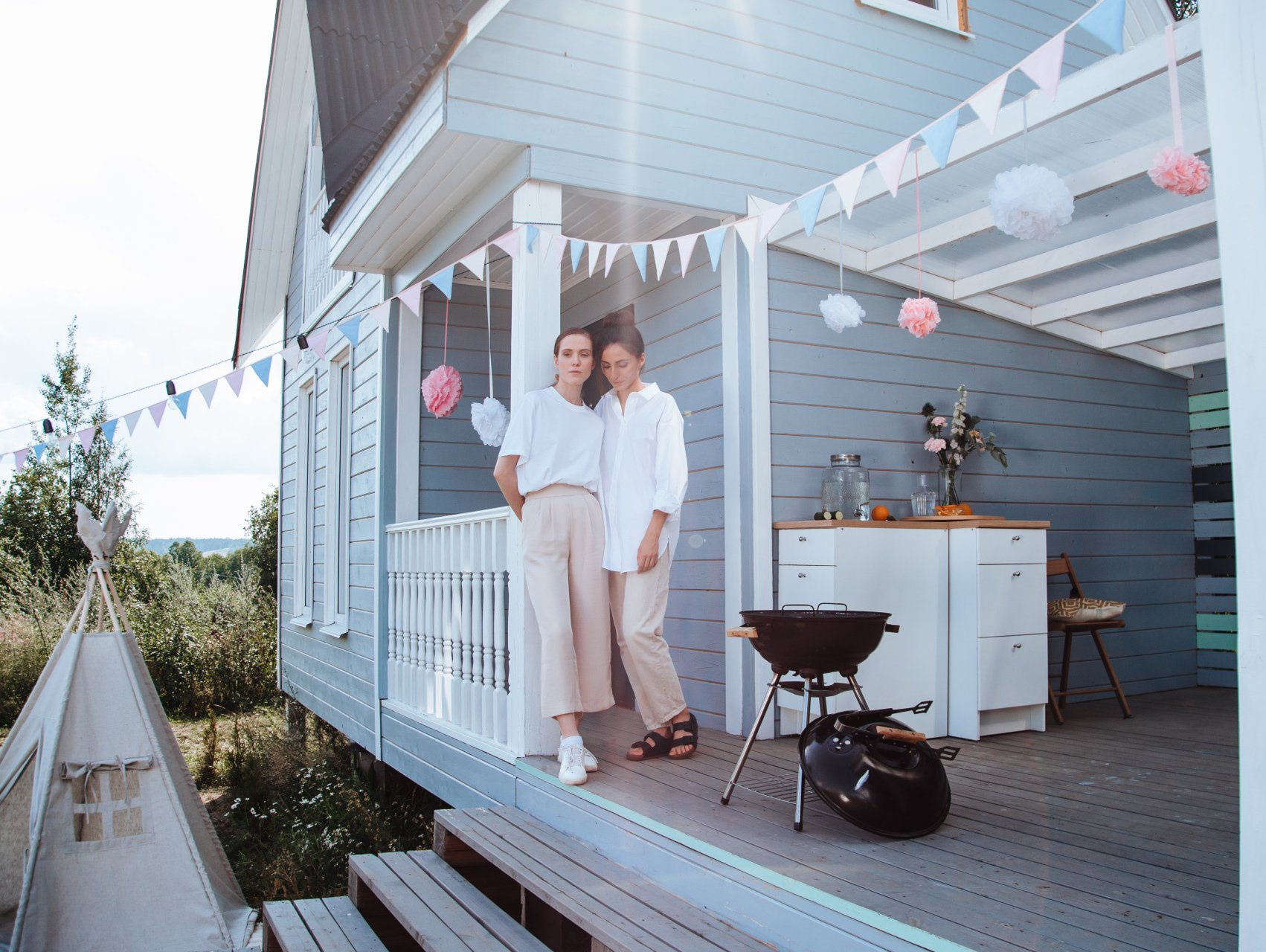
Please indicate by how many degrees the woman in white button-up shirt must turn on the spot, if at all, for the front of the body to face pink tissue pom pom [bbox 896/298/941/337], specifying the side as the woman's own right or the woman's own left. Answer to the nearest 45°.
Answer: approximately 135° to the woman's own left

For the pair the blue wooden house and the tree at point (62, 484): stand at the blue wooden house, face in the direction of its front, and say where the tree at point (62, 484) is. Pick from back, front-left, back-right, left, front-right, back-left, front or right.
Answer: right

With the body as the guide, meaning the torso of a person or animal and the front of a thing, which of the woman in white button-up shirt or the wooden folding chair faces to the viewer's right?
the wooden folding chair

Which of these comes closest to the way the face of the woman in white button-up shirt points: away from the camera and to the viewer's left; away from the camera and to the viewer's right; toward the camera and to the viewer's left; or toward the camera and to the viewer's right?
toward the camera and to the viewer's left

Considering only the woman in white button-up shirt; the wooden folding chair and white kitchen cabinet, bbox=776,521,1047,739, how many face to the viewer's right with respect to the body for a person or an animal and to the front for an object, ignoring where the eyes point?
1

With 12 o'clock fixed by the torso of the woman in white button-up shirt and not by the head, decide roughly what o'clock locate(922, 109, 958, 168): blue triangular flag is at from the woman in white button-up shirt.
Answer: The blue triangular flag is roughly at 9 o'clock from the woman in white button-up shirt.

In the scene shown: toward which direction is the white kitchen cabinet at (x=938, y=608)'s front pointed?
toward the camera

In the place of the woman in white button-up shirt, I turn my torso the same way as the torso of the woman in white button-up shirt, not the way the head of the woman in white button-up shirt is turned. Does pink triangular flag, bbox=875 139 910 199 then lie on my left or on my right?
on my left

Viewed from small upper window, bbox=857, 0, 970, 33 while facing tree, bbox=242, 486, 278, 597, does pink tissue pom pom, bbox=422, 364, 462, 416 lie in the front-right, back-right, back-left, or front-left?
front-left

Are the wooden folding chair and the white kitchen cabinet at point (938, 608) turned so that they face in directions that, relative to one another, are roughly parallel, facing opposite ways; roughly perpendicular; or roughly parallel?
roughly perpendicular

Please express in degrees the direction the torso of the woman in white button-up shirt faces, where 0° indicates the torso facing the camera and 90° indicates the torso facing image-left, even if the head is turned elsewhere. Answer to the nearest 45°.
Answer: approximately 45°

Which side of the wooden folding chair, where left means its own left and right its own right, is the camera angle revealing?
right

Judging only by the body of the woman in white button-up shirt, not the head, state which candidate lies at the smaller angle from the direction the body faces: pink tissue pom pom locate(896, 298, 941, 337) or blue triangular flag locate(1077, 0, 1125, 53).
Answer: the blue triangular flag

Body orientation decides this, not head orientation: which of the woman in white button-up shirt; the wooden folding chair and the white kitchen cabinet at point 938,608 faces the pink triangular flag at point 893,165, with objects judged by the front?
the white kitchen cabinet
